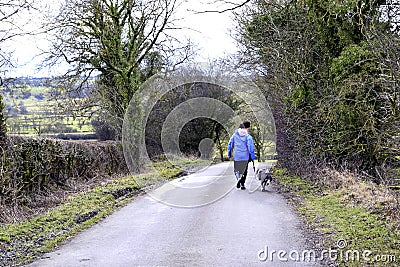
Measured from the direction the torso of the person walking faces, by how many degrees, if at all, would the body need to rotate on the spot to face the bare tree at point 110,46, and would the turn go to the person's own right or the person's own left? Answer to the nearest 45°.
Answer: approximately 45° to the person's own left

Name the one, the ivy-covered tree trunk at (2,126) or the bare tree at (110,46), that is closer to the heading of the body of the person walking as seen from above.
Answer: the bare tree

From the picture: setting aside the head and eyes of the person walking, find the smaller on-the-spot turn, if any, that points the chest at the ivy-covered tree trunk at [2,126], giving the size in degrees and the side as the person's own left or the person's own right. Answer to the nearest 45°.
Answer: approximately 135° to the person's own left

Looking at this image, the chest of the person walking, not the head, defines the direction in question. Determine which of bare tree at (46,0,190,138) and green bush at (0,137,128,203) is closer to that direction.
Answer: the bare tree

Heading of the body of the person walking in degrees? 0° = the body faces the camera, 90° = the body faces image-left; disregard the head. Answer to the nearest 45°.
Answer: approximately 180°

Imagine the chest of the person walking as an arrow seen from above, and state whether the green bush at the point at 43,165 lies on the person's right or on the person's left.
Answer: on the person's left
